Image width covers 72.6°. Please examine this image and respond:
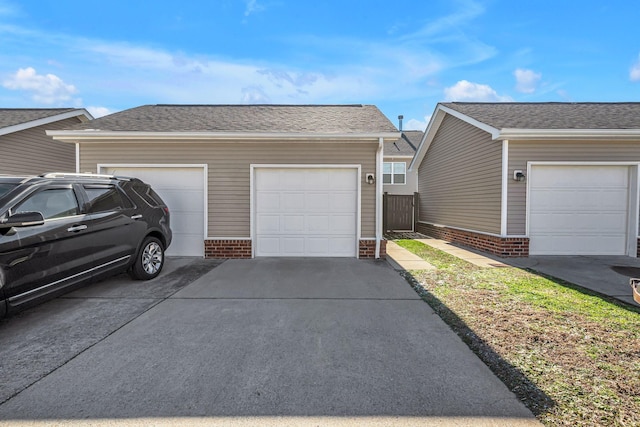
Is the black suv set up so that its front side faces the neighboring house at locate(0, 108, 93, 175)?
no

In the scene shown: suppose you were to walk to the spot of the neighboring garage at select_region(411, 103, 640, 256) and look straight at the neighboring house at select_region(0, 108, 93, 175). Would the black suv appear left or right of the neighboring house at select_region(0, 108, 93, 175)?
left

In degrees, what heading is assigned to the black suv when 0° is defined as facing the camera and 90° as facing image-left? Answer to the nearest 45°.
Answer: approximately 45°

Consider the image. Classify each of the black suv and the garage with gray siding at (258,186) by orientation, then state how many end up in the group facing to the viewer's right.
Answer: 0

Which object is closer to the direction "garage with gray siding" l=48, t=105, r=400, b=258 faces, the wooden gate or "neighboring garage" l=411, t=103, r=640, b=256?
the neighboring garage

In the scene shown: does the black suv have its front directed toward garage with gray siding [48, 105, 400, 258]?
no

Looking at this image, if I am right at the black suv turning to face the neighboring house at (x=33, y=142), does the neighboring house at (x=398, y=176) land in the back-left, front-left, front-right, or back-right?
front-right

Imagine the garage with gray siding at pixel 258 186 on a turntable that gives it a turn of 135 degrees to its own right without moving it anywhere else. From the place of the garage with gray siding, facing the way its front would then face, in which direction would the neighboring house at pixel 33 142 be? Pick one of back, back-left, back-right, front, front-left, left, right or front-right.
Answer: front

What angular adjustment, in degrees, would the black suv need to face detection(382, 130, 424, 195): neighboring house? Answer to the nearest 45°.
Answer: approximately 180°

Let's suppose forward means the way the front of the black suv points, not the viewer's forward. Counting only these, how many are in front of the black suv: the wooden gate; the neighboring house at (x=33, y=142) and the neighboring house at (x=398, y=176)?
0

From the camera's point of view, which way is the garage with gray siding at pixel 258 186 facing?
toward the camera

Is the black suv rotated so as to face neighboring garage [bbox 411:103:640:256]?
no
